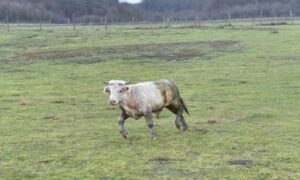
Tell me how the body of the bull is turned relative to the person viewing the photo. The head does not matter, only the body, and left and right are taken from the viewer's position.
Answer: facing the viewer and to the left of the viewer
